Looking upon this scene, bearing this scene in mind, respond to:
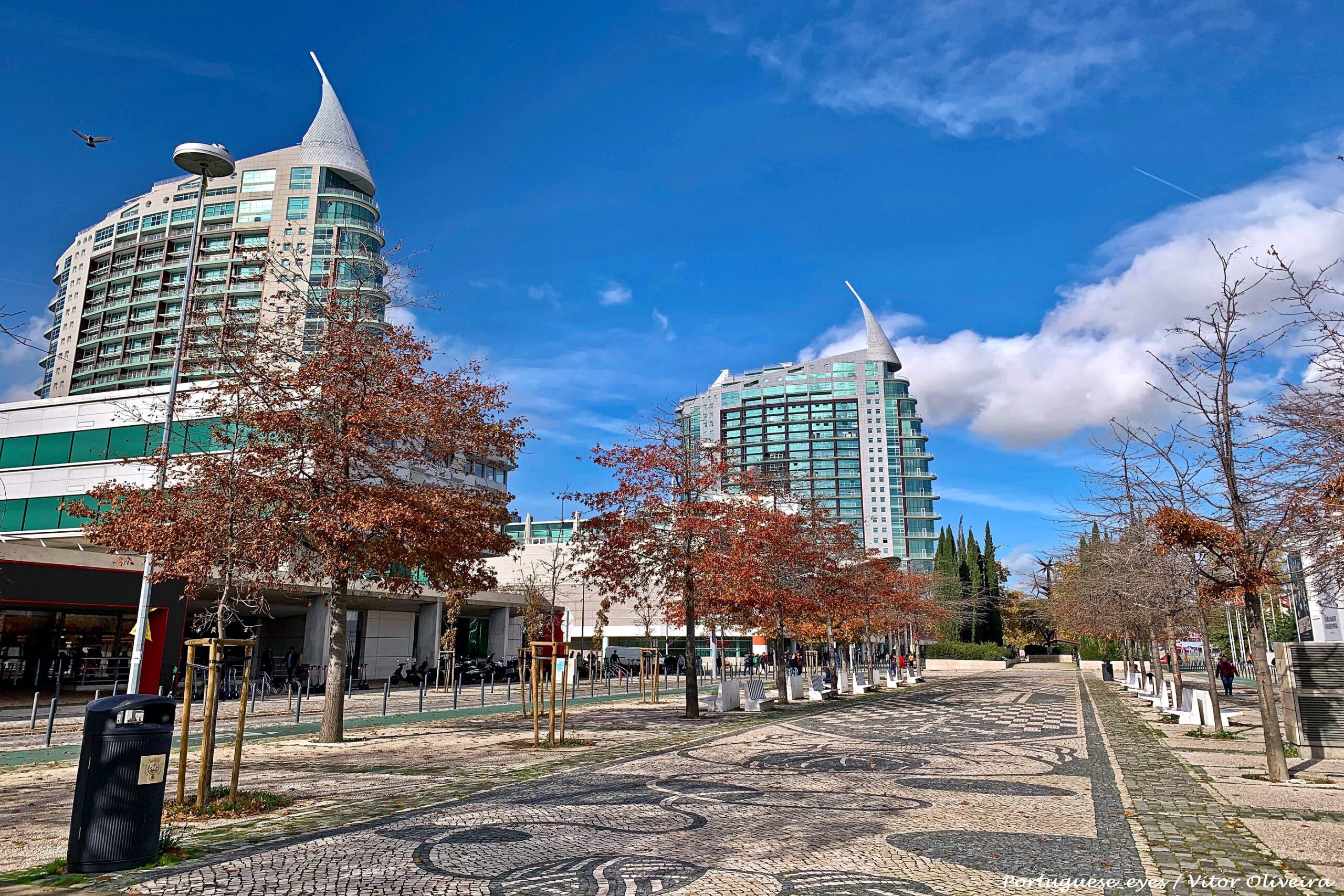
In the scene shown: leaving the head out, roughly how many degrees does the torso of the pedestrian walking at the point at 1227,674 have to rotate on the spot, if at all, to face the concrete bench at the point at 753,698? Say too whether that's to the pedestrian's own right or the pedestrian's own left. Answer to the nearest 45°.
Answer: approximately 45° to the pedestrian's own right

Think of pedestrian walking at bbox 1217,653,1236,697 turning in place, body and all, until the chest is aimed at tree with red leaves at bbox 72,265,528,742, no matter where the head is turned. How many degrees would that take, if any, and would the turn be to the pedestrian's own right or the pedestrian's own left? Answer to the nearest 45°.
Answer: approximately 45° to the pedestrian's own right

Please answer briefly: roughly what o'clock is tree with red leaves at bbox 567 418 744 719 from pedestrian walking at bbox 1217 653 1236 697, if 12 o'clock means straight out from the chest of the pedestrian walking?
The tree with red leaves is roughly at 1 o'clock from the pedestrian walking.

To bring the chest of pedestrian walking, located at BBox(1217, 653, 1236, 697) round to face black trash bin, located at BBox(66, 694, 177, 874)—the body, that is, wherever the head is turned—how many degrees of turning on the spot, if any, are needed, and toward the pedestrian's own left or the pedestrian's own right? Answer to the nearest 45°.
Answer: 0° — they already face it

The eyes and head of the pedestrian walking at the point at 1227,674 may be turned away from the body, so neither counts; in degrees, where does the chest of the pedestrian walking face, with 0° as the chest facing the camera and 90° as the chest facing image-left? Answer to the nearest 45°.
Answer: approximately 0°

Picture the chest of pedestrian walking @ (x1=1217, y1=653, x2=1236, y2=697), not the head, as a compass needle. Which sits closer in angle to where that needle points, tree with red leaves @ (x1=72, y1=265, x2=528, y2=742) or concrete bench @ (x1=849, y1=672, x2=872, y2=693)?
the tree with red leaves

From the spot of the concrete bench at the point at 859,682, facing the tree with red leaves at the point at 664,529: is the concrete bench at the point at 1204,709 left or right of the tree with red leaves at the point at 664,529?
left

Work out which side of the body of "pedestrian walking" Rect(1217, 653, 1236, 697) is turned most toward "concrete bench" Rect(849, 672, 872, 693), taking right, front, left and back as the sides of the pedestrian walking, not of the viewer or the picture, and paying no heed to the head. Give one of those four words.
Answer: right
